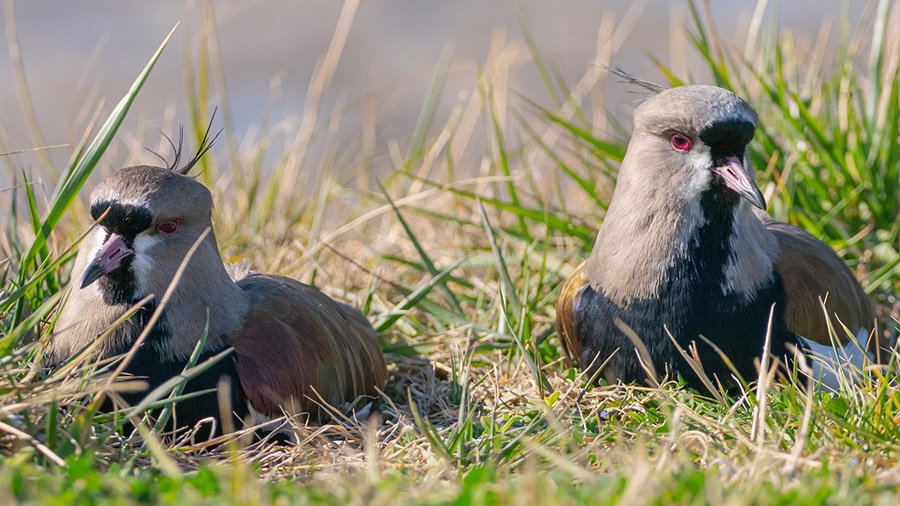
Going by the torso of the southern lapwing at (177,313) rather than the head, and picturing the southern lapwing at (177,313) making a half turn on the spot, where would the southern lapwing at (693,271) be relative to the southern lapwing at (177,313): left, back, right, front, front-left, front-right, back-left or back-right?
front-right

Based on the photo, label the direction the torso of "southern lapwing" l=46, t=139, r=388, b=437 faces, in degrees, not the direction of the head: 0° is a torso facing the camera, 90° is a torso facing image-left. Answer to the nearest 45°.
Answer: approximately 45°
